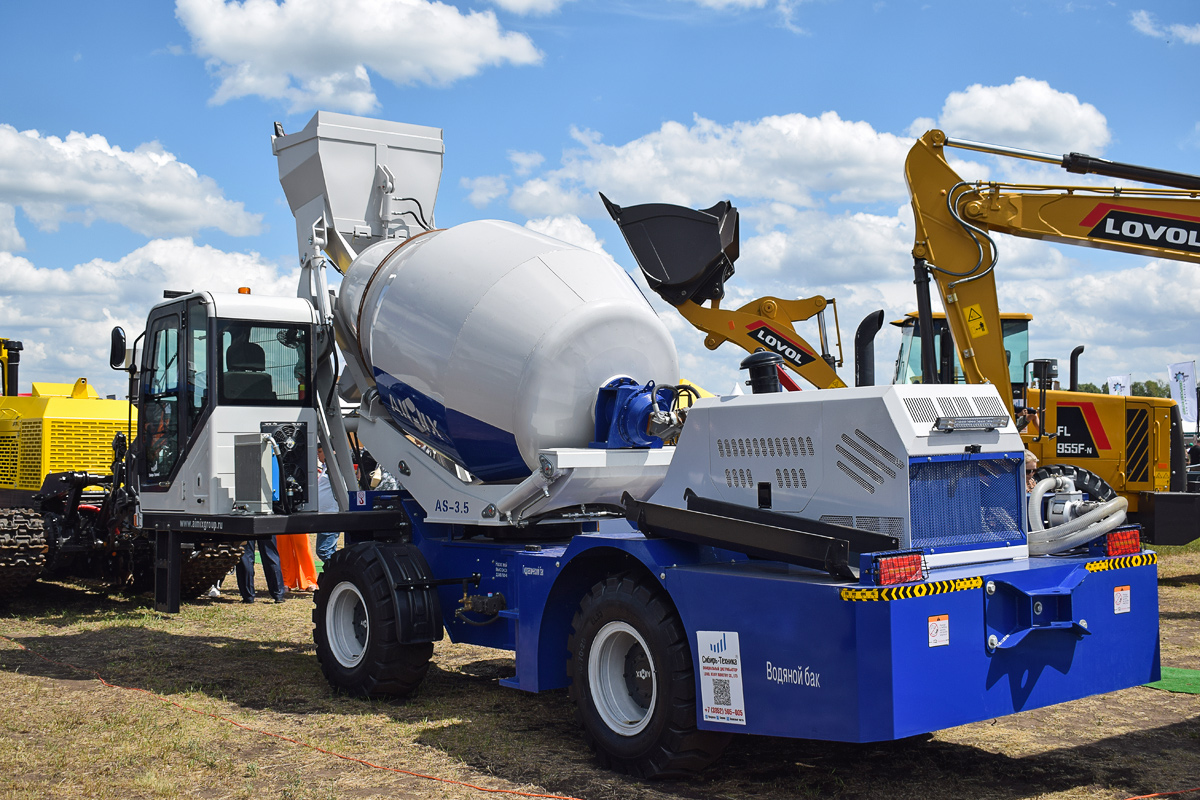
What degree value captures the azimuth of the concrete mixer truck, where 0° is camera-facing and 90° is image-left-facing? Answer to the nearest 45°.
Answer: approximately 135°

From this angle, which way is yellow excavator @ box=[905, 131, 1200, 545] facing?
to the viewer's left

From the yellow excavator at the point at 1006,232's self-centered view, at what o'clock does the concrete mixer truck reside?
The concrete mixer truck is roughly at 10 o'clock from the yellow excavator.

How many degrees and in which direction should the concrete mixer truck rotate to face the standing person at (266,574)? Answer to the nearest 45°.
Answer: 0° — it already faces them
